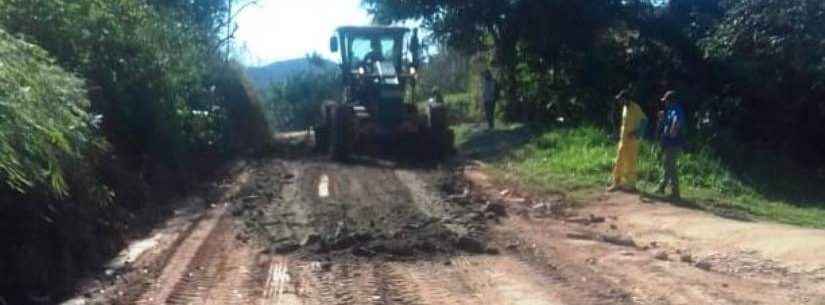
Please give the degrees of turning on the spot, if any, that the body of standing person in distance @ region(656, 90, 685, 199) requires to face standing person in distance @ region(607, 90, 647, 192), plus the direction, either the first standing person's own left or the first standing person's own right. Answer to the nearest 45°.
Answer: approximately 45° to the first standing person's own right

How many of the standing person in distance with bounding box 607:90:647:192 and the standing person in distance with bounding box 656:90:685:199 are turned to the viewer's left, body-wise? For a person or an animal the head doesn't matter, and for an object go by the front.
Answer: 2

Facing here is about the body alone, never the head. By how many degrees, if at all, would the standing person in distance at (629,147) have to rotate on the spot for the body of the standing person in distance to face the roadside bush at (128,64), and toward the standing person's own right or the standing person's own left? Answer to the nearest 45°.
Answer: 0° — they already face it

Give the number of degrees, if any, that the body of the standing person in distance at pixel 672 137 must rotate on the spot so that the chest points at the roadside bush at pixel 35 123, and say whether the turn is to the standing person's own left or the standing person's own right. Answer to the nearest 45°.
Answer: approximately 45° to the standing person's own left

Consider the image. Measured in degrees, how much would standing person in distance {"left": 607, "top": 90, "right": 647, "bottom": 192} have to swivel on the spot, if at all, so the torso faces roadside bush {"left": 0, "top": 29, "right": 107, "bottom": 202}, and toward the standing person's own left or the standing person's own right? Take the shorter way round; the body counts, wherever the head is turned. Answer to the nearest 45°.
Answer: approximately 45° to the standing person's own left

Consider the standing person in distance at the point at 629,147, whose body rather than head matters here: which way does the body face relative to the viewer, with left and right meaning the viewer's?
facing to the left of the viewer

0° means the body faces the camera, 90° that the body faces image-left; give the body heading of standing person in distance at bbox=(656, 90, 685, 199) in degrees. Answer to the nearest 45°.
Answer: approximately 90°

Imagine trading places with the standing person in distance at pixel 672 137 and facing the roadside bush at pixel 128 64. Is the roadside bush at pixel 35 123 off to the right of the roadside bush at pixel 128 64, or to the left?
left
